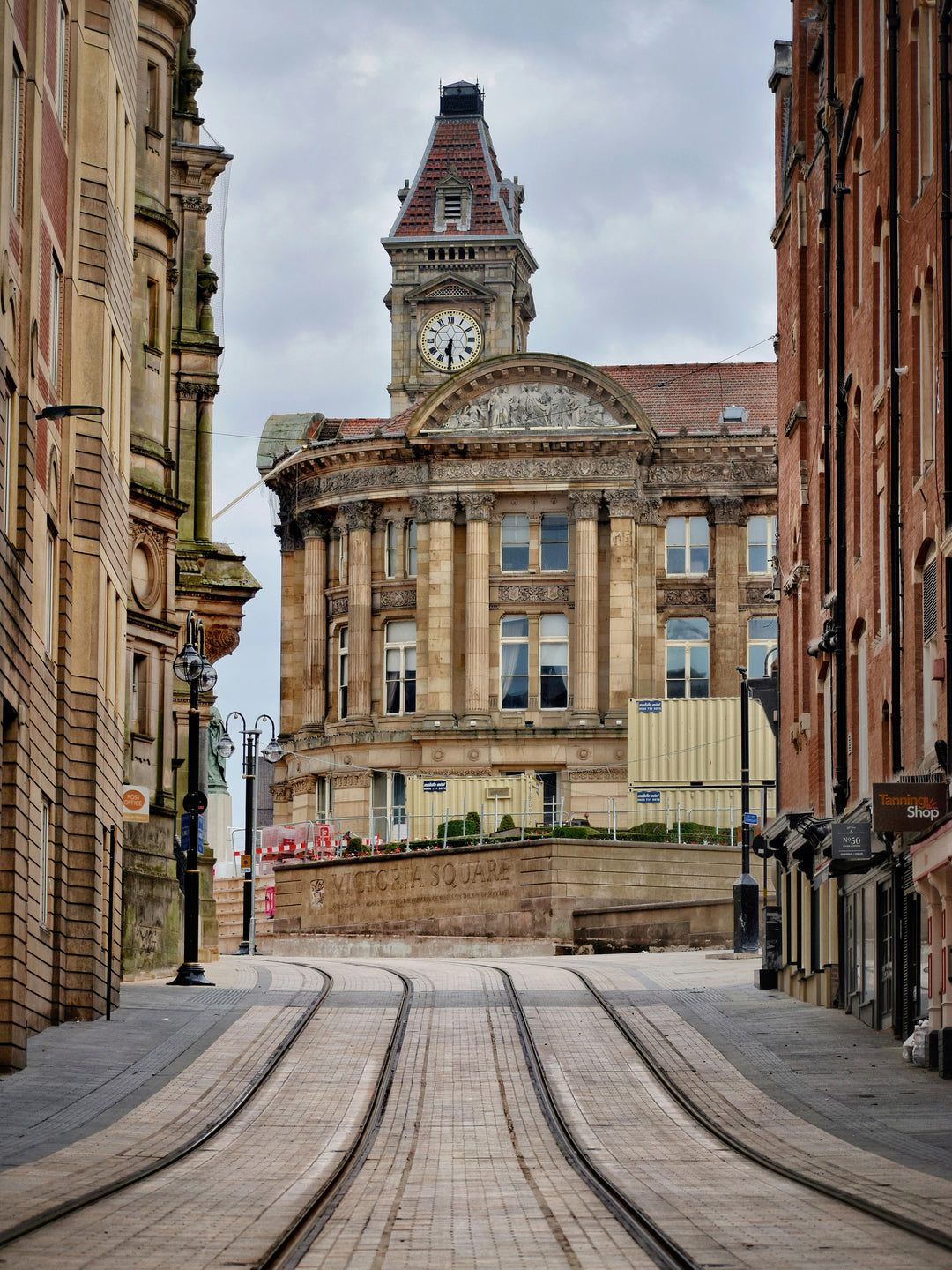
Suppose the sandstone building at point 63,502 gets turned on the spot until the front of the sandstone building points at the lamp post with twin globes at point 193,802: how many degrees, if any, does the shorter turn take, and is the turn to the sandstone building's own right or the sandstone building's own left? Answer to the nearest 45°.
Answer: approximately 90° to the sandstone building's own left

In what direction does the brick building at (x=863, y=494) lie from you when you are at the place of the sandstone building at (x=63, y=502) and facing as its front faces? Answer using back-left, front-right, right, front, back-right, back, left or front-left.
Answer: front

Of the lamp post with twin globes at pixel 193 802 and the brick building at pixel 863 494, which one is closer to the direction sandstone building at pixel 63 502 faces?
the brick building

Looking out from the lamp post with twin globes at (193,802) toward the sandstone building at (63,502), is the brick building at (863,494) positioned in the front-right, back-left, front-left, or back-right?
front-left

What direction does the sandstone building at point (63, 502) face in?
to the viewer's right

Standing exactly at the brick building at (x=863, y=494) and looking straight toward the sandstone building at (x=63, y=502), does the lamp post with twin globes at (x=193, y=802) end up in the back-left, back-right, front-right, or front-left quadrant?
front-right
